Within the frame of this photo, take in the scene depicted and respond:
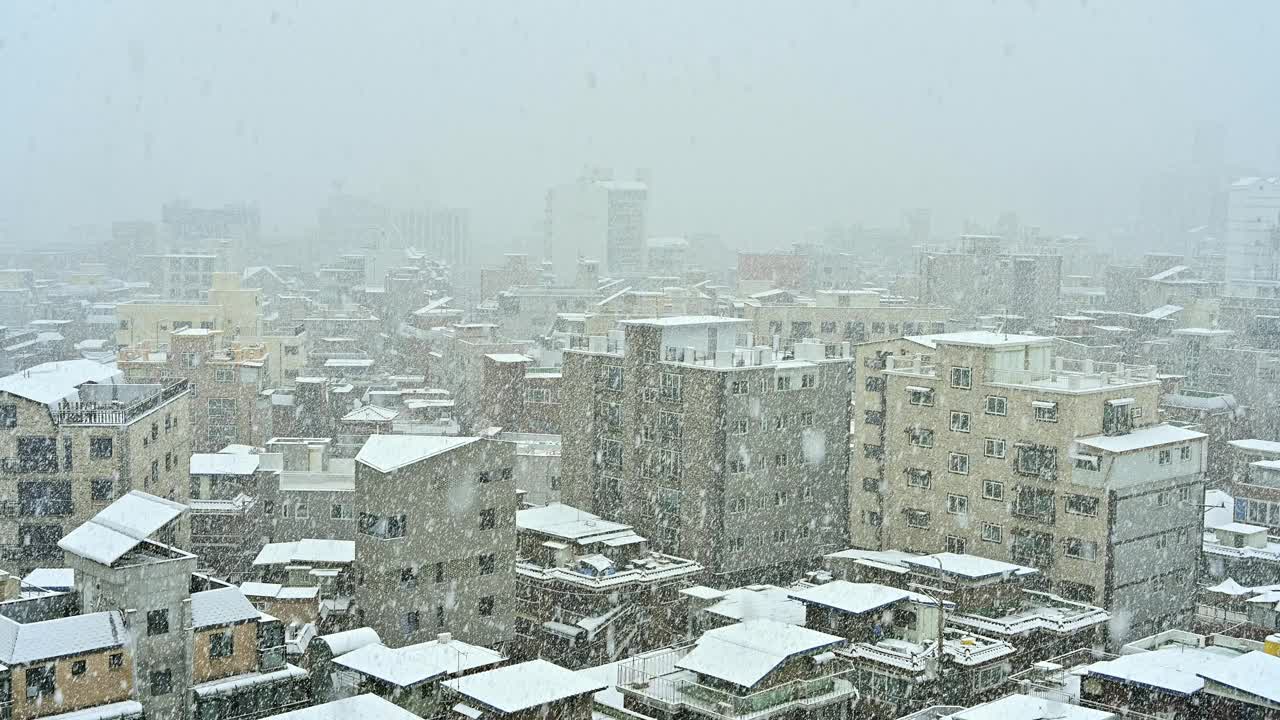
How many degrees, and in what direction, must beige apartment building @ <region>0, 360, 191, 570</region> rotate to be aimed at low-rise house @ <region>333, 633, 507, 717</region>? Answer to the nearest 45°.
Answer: approximately 45° to its left

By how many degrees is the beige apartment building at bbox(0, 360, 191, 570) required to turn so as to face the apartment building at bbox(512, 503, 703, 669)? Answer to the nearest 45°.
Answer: approximately 90° to its left

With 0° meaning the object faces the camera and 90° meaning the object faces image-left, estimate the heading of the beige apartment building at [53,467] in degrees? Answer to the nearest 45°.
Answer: approximately 0°

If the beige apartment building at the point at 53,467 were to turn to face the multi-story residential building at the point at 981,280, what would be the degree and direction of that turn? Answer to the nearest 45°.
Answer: approximately 135° to its left

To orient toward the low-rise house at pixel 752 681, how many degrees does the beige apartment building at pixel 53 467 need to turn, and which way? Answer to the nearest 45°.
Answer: approximately 45° to its left

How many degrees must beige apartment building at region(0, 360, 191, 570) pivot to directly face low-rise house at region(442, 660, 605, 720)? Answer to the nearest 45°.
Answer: approximately 45° to its left

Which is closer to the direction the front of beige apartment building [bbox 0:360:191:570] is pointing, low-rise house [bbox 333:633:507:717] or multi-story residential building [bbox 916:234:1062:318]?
the low-rise house

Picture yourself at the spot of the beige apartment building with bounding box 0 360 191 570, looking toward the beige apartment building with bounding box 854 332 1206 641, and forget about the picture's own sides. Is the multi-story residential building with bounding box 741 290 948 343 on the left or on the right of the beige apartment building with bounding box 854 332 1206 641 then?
left

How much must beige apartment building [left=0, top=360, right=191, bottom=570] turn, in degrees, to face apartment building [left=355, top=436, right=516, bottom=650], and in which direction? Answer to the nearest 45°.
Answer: approximately 45° to its left

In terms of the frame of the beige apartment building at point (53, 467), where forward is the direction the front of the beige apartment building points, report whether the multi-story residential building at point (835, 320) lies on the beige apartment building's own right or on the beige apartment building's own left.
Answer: on the beige apartment building's own left

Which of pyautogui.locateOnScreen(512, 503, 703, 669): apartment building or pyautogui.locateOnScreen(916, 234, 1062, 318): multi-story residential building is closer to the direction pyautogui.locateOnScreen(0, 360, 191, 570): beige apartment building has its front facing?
the apartment building

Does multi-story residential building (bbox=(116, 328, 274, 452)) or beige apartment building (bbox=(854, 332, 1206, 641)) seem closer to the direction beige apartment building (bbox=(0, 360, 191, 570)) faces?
the beige apartment building

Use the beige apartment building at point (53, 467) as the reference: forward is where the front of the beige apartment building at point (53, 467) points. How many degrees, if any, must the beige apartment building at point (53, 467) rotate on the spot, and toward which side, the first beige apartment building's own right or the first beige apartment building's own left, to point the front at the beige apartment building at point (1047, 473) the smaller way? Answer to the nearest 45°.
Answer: approximately 90° to the first beige apartment building's own left

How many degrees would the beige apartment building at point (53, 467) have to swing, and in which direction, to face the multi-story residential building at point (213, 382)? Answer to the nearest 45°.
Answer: approximately 180°
